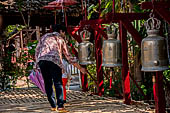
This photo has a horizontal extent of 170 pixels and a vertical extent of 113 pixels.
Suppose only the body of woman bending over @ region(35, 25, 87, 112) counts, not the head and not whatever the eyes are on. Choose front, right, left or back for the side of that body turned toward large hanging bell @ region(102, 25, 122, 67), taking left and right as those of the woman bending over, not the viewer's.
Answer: right

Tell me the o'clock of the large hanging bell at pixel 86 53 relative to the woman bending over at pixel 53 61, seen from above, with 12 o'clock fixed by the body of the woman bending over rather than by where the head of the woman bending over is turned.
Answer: The large hanging bell is roughly at 1 o'clock from the woman bending over.

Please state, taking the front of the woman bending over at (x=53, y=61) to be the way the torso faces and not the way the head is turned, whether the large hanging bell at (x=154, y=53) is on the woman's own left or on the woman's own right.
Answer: on the woman's own right

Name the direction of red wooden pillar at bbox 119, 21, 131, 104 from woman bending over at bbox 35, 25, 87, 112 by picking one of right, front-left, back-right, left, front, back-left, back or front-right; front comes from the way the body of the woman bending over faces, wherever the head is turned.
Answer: front-right

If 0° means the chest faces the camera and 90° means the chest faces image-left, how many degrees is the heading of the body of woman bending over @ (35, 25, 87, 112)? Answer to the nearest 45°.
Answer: approximately 225°

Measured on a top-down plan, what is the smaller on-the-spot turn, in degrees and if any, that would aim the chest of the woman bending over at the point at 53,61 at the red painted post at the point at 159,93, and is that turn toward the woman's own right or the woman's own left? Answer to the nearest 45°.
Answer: approximately 90° to the woman's own right

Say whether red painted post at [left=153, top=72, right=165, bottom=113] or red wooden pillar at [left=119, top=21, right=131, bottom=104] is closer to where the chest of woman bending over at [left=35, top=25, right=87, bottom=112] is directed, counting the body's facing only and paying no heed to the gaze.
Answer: the red wooden pillar
